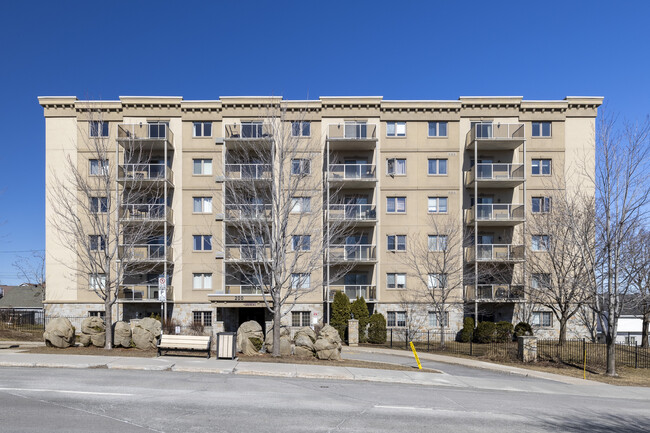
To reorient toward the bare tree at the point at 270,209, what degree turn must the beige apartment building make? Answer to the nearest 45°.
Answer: approximately 45° to its right

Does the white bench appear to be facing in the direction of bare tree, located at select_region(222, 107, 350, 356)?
no

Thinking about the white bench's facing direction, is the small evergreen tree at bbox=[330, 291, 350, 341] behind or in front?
behind

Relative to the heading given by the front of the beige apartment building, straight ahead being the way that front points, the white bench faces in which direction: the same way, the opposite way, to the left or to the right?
the same way

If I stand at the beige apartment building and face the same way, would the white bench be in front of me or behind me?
in front

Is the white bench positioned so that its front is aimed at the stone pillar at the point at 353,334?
no

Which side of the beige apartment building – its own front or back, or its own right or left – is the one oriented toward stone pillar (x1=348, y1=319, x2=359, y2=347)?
front

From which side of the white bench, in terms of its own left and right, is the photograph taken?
front

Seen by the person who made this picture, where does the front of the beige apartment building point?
facing the viewer
